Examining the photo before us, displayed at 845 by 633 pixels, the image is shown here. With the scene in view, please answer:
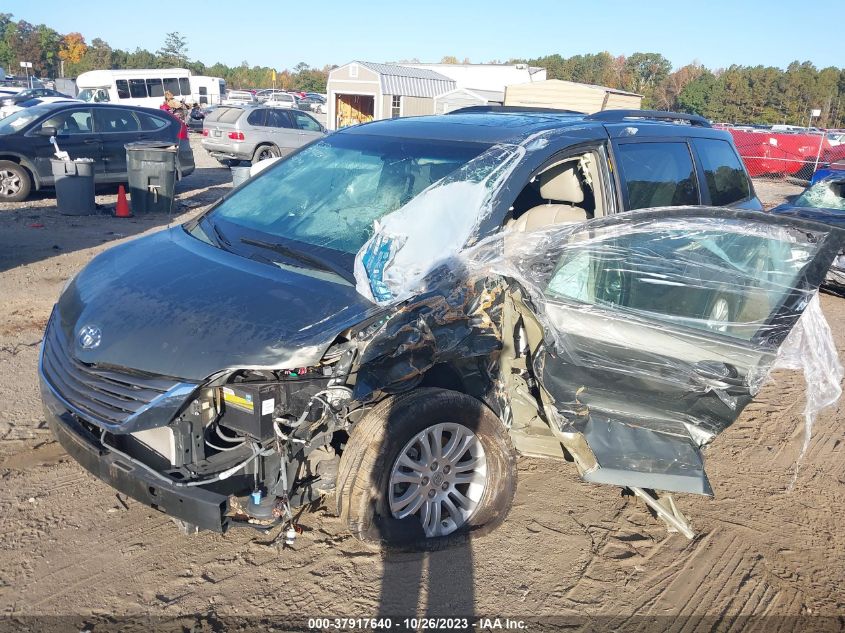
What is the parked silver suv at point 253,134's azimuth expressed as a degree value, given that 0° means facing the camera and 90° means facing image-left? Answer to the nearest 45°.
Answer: approximately 225°

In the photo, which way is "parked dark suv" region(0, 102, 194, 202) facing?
to the viewer's left

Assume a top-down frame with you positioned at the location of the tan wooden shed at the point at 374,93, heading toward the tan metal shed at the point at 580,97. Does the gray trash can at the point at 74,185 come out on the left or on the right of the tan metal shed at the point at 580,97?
right

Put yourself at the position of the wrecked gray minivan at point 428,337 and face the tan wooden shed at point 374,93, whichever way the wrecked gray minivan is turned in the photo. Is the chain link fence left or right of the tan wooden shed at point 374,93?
right

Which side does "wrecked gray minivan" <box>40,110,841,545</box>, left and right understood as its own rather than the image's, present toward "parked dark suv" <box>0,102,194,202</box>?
right

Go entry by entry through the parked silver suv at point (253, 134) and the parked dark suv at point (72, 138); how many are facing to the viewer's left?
1

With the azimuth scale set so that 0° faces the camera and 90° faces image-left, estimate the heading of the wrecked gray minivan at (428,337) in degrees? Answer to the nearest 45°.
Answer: approximately 45°

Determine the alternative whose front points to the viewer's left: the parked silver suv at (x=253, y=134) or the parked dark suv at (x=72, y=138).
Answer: the parked dark suv

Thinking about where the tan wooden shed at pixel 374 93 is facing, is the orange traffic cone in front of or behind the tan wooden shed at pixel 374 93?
in front

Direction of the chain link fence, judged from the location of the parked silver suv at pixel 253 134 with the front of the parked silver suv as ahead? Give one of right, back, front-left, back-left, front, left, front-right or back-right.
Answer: front-right

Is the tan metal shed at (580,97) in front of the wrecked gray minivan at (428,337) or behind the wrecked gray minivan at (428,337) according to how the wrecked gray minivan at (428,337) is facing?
behind

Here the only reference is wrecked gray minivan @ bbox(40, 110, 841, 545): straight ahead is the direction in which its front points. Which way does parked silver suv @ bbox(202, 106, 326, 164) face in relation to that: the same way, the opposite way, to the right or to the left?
the opposite way

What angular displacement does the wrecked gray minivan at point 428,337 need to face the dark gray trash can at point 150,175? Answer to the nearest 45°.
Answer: approximately 90° to its right

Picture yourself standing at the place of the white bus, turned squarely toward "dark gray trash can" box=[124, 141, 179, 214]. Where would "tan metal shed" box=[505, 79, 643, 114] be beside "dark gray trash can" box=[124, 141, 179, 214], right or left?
left

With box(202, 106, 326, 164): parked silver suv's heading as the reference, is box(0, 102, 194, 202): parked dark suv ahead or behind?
behind

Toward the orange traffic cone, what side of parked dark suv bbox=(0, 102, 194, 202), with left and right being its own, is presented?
left

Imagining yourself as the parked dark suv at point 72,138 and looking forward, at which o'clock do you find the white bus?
The white bus is roughly at 3 o'clock from the parked dark suv.
